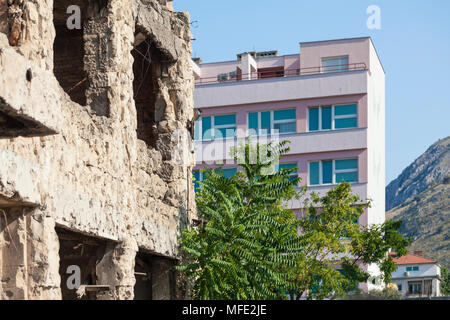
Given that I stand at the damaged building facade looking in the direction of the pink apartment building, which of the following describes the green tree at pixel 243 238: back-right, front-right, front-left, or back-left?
front-right

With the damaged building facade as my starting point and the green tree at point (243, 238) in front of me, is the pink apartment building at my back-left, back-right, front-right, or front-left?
front-left

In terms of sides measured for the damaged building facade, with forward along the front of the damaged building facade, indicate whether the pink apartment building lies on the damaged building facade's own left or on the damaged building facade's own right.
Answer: on the damaged building facade's own left

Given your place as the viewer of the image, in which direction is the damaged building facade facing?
facing the viewer and to the right of the viewer

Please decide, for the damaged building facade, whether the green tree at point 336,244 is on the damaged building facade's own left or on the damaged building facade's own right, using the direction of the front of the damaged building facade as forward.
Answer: on the damaged building facade's own left
